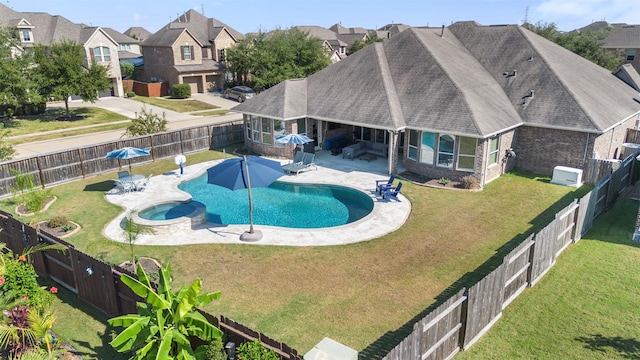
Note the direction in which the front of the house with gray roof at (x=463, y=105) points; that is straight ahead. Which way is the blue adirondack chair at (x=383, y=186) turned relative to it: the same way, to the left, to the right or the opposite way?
the opposite way

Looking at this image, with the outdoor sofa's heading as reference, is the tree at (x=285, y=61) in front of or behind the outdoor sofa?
behind

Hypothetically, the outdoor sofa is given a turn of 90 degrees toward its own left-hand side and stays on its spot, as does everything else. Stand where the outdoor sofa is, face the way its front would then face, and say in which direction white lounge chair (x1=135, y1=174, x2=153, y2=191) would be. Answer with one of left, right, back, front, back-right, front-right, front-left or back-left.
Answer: back-right

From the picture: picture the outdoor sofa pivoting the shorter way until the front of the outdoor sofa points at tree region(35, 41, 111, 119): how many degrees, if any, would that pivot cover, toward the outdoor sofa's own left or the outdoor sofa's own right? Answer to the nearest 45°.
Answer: approximately 90° to the outdoor sofa's own right

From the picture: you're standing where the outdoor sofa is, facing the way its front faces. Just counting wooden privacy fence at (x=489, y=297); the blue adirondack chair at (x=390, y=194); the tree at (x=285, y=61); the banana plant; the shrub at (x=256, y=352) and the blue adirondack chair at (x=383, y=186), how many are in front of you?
5

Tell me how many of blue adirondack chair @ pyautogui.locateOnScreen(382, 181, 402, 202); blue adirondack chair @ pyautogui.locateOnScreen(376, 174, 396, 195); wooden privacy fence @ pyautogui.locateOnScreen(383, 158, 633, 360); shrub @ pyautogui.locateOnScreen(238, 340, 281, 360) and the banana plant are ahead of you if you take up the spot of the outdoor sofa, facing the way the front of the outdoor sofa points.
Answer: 5

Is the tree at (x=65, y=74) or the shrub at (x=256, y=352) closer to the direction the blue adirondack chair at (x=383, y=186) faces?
the shrub

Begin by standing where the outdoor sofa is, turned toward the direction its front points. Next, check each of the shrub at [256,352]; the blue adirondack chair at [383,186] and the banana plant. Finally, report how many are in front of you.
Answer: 3

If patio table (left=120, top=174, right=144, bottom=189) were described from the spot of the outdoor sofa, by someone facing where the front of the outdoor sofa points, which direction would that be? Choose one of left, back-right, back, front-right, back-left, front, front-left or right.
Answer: front-right

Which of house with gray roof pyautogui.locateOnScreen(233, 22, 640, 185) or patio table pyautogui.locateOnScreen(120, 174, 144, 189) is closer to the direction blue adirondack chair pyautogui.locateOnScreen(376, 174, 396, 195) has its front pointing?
the patio table

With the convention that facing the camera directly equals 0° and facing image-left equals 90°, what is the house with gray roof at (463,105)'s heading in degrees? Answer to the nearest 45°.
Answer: approximately 225°

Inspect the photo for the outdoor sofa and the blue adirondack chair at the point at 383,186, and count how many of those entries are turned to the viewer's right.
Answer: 0

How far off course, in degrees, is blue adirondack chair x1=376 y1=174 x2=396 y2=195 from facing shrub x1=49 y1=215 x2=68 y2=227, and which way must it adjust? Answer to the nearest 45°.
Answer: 0° — it already faces it
